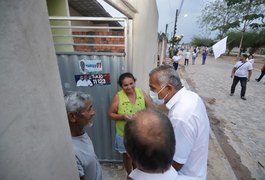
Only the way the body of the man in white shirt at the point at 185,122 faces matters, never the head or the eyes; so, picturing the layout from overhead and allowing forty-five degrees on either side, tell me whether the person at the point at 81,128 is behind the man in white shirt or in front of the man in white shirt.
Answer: in front

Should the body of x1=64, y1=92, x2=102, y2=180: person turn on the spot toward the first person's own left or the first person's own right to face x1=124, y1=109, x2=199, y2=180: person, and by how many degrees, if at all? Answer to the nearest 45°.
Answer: approximately 45° to the first person's own right

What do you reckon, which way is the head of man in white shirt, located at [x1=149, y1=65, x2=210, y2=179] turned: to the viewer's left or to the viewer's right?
to the viewer's left

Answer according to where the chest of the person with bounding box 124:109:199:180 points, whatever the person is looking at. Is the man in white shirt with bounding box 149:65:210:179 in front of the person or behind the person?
in front

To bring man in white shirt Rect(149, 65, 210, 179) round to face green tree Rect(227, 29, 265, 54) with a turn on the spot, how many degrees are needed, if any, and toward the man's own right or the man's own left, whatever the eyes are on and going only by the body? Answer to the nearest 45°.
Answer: approximately 90° to the man's own right

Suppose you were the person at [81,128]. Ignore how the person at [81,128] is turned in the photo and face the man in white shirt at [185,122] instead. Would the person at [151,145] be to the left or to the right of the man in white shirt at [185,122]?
right

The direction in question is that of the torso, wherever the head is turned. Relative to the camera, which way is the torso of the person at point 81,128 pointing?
to the viewer's right

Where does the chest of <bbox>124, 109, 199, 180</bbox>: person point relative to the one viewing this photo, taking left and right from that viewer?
facing away from the viewer

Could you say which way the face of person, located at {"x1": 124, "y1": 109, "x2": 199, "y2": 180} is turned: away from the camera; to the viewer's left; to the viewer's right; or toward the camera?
away from the camera

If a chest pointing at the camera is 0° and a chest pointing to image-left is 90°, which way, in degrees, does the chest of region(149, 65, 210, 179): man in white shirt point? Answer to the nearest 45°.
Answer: approximately 90°

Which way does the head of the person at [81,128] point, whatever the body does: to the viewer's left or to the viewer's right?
to the viewer's right

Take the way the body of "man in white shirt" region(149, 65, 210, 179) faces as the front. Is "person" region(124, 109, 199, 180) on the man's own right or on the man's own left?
on the man's own left

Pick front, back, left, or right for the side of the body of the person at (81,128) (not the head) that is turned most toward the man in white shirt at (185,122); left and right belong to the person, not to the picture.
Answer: front
